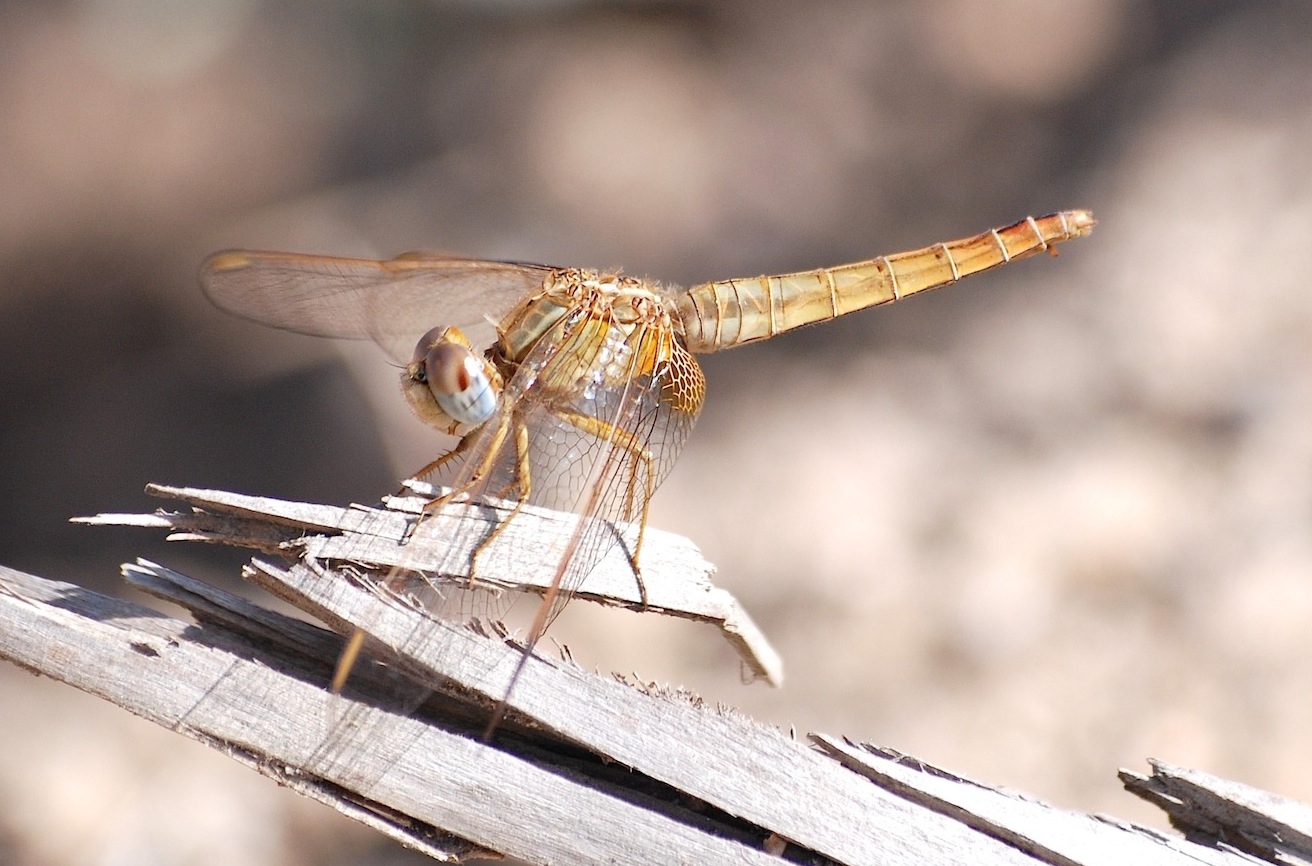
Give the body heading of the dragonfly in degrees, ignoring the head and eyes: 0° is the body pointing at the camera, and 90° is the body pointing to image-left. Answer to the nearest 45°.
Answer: approximately 90°
